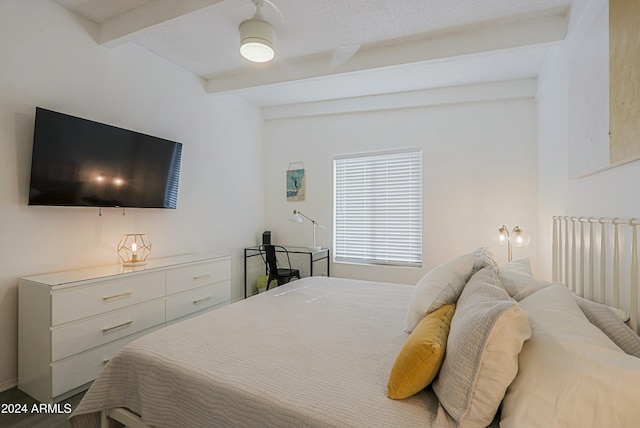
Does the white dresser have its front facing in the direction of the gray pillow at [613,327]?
yes

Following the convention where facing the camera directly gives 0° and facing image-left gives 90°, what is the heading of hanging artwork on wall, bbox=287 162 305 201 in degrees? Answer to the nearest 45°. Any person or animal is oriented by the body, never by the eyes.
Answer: approximately 0°

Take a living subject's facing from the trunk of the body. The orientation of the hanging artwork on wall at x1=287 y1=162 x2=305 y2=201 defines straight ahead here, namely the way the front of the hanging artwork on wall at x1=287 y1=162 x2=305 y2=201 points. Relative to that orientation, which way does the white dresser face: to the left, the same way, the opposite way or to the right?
to the left

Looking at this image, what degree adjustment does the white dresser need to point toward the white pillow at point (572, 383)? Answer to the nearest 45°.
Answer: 0° — it already faces it

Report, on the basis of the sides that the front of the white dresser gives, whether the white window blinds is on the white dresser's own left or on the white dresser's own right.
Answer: on the white dresser's own left

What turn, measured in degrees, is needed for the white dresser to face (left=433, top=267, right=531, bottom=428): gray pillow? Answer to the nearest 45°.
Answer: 0° — it already faces it

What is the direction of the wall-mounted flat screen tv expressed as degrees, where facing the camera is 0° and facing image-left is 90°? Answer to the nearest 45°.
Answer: approximately 315°

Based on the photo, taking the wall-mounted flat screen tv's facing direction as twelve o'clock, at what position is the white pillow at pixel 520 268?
The white pillow is roughly at 12 o'clock from the wall-mounted flat screen tv.

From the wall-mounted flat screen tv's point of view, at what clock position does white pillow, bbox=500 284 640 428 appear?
The white pillow is roughly at 1 o'clock from the wall-mounted flat screen tv.

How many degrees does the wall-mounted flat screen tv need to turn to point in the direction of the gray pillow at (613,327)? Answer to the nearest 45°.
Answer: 0° — it already faces it

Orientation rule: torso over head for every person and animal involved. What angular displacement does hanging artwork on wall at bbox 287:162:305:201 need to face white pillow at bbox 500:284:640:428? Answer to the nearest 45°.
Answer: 0° — it already faces it
